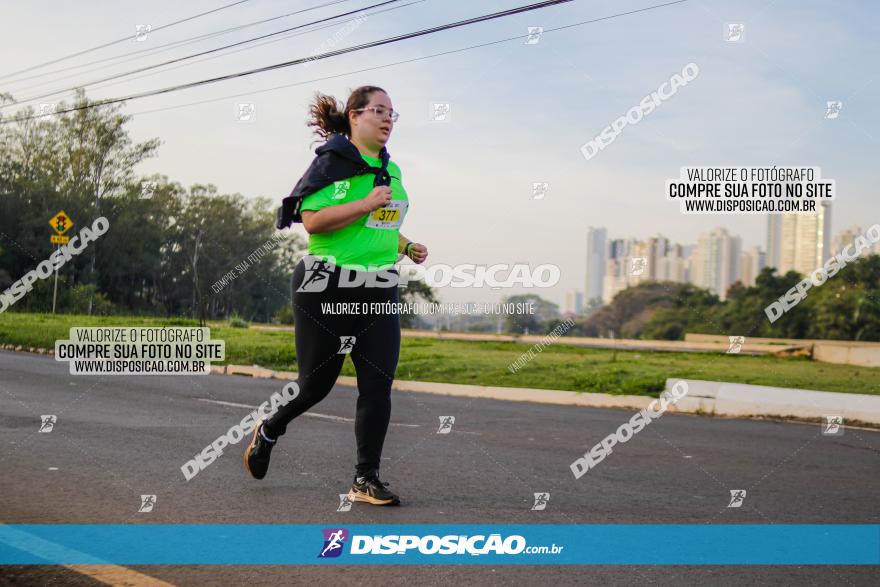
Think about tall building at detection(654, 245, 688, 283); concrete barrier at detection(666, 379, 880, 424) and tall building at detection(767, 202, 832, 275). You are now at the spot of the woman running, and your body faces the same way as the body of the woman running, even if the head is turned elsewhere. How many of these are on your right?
0

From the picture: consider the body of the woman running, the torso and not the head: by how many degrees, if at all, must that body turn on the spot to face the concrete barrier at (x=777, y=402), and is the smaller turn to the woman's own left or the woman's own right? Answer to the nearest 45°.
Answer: approximately 90° to the woman's own left

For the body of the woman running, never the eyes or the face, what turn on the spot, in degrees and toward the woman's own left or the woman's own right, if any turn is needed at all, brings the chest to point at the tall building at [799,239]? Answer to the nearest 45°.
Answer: approximately 90° to the woman's own left

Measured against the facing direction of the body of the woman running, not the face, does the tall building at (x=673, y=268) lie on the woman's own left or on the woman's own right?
on the woman's own left

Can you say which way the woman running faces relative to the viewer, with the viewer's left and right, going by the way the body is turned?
facing the viewer and to the right of the viewer

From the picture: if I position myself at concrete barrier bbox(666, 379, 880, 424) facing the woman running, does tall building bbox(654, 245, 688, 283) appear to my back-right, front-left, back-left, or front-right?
back-right
